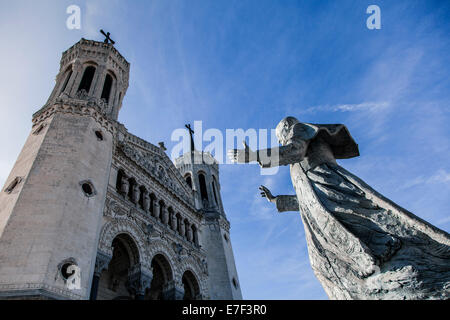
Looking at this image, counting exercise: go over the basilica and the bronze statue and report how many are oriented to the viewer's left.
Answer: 1

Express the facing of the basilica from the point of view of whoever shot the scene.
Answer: facing the viewer and to the right of the viewer

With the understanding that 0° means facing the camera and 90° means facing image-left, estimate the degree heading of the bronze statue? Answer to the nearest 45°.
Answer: approximately 90°

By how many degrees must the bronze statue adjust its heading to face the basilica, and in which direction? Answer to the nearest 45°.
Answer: approximately 45° to its right

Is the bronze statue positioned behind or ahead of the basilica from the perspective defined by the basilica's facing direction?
ahead

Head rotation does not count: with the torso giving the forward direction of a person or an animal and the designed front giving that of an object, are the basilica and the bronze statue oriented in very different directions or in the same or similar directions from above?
very different directions
